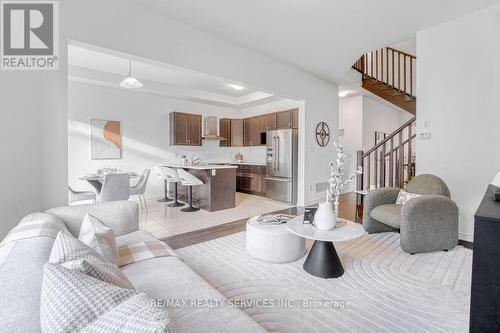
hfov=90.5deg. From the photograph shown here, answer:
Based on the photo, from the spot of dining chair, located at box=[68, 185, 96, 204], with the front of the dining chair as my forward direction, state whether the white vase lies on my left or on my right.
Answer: on my right

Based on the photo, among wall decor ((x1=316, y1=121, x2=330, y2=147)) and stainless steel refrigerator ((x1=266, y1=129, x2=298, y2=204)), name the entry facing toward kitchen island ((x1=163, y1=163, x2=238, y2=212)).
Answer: the stainless steel refrigerator

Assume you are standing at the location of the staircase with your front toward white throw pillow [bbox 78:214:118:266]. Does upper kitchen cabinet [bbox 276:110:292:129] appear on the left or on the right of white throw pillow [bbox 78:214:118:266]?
right

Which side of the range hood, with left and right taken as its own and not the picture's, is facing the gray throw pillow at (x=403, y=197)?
front

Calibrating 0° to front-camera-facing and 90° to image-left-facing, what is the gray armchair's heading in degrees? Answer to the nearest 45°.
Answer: approximately 45°

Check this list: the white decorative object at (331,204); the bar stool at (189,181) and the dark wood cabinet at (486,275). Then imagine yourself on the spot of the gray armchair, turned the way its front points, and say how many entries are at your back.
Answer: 0

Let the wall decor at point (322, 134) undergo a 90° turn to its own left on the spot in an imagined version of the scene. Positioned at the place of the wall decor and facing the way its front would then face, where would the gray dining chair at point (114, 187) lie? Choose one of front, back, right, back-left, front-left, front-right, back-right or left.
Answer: back

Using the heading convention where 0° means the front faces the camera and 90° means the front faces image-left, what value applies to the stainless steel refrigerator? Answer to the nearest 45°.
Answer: approximately 45°

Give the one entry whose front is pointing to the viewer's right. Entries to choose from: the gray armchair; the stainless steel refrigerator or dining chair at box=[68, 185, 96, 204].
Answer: the dining chair

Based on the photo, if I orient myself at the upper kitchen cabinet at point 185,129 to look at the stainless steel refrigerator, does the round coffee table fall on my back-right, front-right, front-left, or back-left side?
front-right

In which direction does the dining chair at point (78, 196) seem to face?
to the viewer's right

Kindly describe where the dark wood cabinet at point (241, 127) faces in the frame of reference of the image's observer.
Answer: facing the viewer and to the left of the viewer

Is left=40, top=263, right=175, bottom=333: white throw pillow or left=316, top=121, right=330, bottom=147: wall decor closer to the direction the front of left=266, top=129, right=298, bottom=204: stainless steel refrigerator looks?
the white throw pillow

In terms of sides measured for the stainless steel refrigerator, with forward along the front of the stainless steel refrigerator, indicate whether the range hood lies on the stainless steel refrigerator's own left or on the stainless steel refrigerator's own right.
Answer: on the stainless steel refrigerator's own right

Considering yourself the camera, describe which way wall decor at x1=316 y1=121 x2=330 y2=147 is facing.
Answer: facing the viewer and to the right of the viewer

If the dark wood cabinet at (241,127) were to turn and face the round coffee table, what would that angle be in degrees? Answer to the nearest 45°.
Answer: approximately 45° to its left

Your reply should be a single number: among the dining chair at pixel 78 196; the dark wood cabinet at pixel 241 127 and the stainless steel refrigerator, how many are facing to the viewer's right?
1

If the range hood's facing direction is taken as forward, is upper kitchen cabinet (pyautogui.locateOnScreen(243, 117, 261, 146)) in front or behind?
in front

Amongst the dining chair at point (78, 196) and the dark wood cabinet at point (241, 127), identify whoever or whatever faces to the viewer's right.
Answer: the dining chair

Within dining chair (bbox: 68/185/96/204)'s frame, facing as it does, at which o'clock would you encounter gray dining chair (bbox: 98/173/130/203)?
The gray dining chair is roughly at 2 o'clock from the dining chair.
